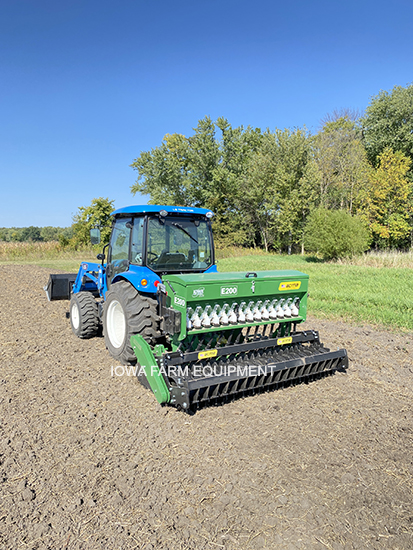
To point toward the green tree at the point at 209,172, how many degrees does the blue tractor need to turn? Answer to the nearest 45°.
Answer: approximately 45° to its right

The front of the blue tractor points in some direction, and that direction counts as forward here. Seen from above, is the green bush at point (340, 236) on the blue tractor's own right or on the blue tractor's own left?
on the blue tractor's own right

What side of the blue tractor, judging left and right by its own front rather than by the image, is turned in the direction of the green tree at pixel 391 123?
right

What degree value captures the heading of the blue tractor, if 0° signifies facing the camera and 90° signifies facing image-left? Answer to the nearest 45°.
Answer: approximately 135°

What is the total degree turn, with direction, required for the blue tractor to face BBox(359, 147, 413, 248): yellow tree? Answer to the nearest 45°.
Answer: approximately 90° to its right

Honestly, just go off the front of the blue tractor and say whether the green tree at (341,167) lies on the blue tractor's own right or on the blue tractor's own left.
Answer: on the blue tractor's own right

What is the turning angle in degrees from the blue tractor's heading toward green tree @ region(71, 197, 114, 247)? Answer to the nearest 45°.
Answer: approximately 45° to its right
